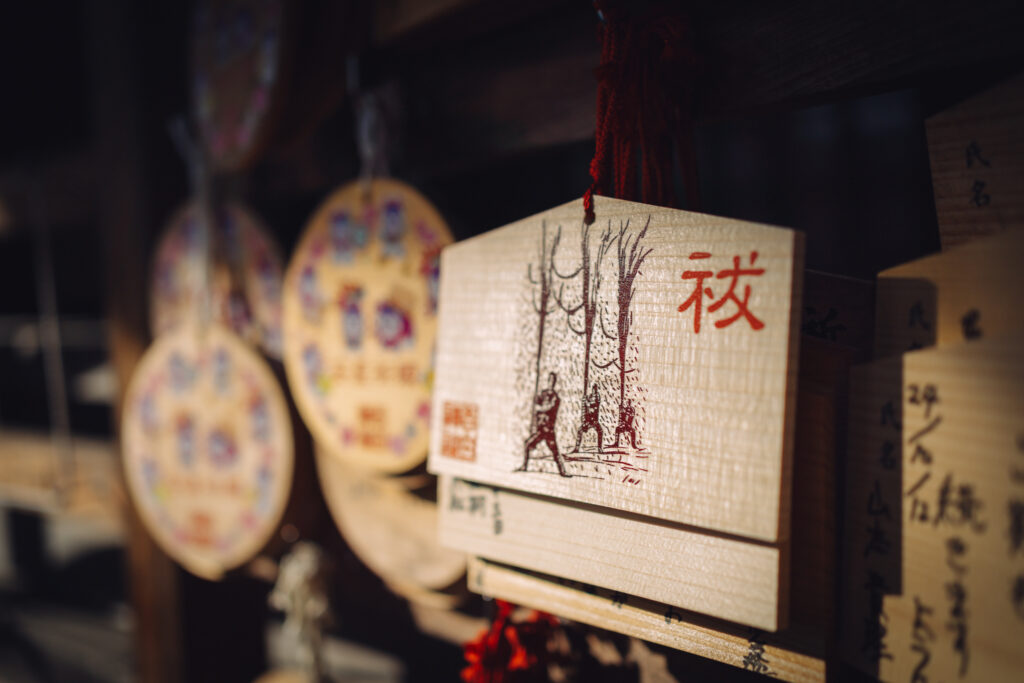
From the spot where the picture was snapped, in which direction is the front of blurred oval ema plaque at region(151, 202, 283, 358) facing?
facing the viewer

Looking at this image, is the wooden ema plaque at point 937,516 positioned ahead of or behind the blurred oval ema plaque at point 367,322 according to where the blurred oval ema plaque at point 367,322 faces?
ahead

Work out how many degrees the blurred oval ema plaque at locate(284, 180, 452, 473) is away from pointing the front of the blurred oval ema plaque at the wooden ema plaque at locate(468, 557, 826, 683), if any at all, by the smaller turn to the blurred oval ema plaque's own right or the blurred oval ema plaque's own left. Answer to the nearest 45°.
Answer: approximately 45° to the blurred oval ema plaque's own left

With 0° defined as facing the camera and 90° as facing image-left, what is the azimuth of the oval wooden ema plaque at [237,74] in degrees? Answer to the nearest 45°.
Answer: approximately 0°

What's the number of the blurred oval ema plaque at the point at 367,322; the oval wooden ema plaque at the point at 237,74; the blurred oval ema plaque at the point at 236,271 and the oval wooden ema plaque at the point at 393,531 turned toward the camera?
4

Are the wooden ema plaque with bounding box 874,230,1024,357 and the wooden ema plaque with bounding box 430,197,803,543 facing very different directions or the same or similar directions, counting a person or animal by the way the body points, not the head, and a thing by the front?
same or similar directions

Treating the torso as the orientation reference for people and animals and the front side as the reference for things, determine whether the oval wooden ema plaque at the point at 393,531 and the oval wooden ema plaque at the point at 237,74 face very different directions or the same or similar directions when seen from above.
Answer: same or similar directions

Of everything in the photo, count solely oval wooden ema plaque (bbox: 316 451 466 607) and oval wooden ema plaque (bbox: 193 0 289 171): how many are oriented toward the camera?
2

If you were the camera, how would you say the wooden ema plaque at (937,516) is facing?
facing the viewer and to the left of the viewer

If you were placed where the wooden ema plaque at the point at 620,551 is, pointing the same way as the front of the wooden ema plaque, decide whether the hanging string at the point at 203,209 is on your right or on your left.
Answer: on your right

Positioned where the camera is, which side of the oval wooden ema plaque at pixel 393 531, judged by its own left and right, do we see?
front

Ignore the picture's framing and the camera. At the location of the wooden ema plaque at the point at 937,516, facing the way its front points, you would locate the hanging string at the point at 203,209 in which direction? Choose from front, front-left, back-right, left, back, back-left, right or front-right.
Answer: front-right

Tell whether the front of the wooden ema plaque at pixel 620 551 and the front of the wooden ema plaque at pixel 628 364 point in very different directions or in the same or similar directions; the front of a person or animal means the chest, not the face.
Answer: same or similar directions

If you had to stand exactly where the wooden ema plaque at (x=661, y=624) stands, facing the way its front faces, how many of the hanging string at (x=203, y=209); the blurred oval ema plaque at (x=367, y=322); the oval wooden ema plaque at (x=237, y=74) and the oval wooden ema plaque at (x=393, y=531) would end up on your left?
0
